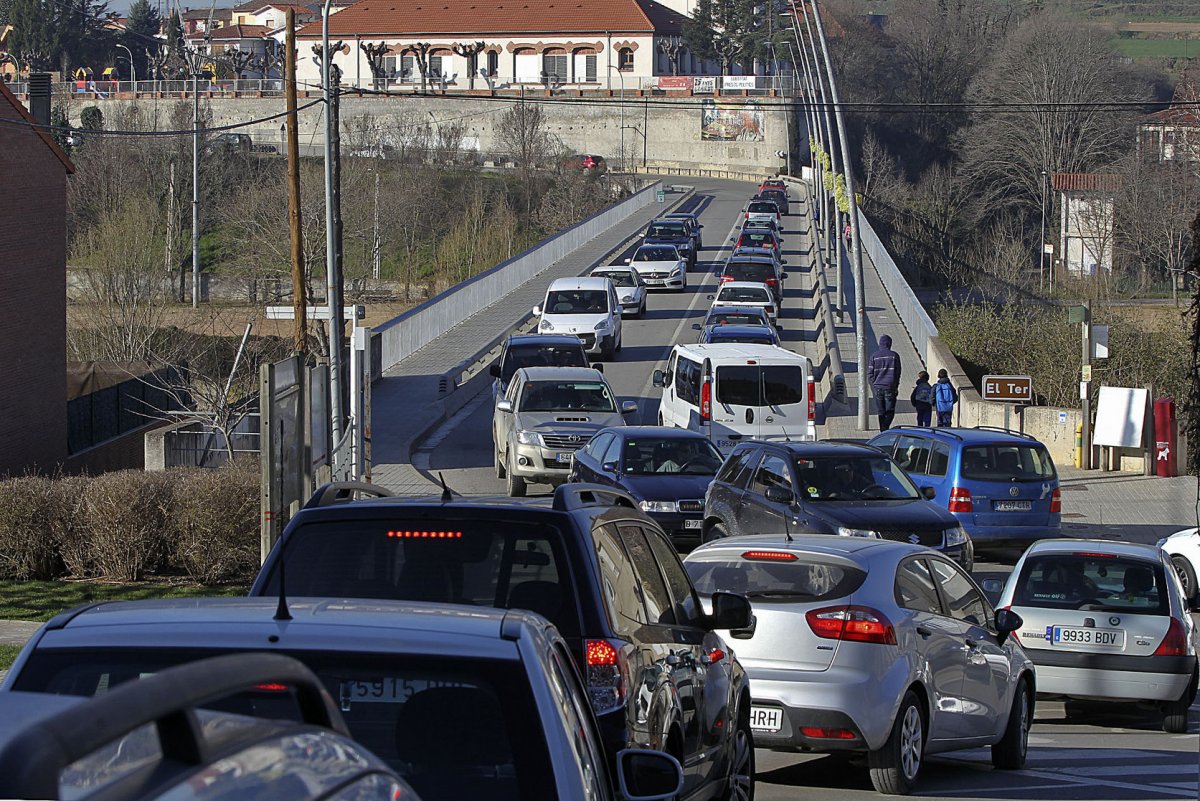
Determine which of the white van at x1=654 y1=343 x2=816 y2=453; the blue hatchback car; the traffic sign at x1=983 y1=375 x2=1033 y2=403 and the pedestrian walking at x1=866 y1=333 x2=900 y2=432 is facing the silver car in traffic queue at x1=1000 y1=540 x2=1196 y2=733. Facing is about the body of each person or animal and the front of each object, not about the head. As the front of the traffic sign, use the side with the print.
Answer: the traffic sign

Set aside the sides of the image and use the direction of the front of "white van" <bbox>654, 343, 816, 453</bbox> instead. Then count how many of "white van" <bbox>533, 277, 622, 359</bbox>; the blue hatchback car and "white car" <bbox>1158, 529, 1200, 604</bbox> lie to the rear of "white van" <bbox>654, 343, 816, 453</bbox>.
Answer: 2

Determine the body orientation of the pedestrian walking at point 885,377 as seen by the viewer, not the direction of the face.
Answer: away from the camera

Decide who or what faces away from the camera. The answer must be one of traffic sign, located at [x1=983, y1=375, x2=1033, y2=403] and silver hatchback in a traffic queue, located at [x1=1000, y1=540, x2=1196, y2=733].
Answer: the silver hatchback in a traffic queue

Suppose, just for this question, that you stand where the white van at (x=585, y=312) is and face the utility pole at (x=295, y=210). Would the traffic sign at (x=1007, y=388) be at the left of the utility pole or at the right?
left

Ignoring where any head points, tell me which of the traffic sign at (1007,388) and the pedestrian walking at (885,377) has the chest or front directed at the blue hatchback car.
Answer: the traffic sign

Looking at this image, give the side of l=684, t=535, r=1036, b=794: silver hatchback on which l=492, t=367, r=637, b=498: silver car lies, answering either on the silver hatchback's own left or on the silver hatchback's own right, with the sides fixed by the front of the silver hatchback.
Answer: on the silver hatchback's own left

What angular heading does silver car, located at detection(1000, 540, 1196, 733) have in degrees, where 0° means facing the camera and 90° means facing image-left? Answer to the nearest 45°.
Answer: approximately 180°

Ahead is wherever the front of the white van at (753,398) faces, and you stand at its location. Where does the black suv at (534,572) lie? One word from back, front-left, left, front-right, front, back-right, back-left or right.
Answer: back-left

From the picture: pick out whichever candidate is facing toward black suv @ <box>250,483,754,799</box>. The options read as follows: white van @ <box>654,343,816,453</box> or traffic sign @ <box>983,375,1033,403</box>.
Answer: the traffic sign

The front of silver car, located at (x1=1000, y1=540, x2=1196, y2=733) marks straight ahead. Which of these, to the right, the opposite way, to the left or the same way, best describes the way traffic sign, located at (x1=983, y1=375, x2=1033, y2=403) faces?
the opposite way
